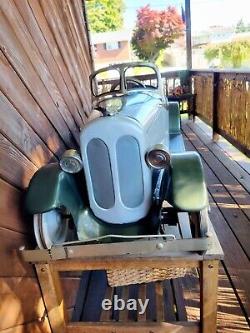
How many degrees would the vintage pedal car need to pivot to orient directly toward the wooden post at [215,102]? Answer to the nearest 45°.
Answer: approximately 135° to its left

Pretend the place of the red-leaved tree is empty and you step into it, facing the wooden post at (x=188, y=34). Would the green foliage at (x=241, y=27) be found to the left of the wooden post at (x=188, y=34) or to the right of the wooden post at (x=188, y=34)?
left

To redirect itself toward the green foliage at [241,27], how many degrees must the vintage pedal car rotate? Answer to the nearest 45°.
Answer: approximately 135° to its left

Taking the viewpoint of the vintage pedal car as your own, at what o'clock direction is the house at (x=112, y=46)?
The house is roughly at 6 o'clock from the vintage pedal car.

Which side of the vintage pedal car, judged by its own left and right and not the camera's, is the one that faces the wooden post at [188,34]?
back

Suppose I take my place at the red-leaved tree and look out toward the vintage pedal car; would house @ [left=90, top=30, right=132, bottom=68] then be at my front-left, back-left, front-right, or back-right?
back-right

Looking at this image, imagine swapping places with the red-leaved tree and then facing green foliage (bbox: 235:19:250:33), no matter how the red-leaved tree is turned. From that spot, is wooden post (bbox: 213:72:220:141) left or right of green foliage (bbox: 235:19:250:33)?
right

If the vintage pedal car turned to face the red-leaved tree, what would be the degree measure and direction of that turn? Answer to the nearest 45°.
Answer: approximately 180°

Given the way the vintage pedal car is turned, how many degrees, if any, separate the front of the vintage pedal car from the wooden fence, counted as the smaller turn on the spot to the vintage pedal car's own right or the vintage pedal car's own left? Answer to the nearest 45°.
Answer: approximately 135° to the vintage pedal car's own left

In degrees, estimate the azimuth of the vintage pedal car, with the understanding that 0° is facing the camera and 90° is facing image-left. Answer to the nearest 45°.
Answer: approximately 0°

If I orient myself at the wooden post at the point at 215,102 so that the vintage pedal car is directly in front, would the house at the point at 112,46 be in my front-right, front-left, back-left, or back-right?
back-right
